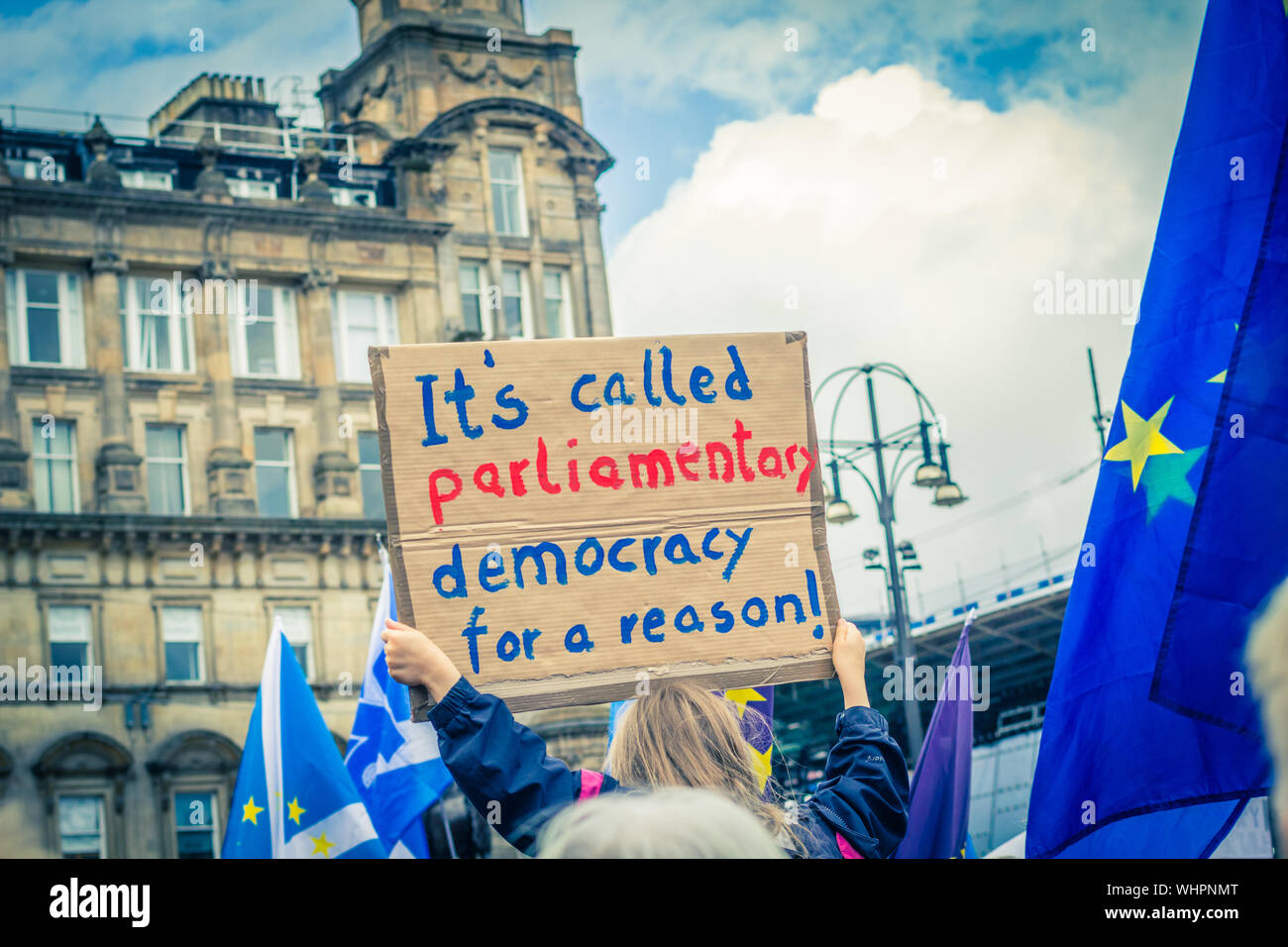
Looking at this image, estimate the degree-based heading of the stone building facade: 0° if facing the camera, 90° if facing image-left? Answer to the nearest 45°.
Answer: approximately 0°

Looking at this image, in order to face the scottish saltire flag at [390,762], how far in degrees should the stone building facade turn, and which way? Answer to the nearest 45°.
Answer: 0° — it already faces it

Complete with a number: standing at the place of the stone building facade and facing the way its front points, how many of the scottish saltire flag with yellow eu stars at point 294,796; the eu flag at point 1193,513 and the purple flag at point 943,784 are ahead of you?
3

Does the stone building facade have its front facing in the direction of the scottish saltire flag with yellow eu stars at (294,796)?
yes

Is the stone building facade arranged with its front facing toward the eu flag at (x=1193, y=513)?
yes

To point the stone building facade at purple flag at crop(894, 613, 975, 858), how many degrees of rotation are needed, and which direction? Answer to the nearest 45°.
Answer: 0° — it already faces it
